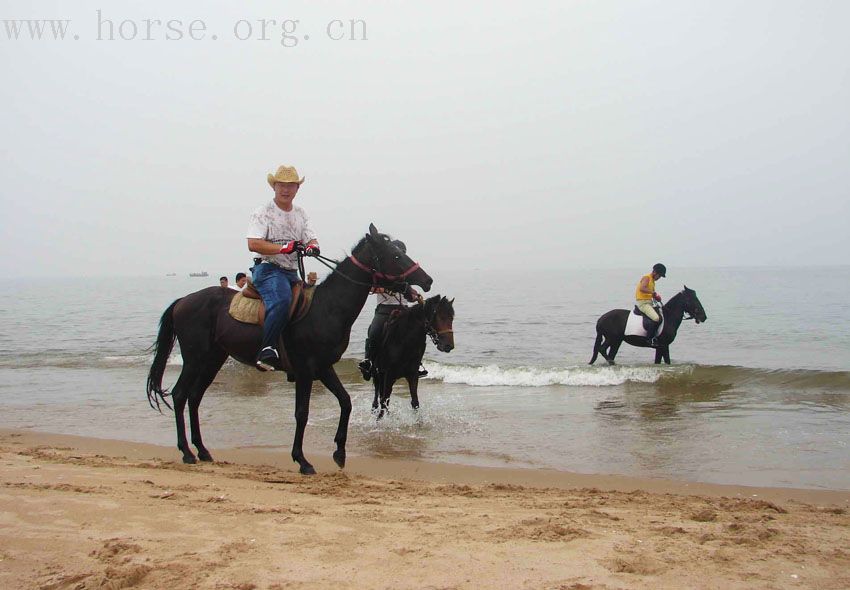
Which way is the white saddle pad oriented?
to the viewer's right

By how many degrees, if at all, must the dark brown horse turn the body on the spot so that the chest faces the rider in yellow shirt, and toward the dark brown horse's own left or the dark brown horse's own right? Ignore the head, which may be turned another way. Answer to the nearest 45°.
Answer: approximately 45° to the dark brown horse's own left

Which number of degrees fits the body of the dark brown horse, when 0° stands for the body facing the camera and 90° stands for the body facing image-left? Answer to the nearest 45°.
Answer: approximately 270°

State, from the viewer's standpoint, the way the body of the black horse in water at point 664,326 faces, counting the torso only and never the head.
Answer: to the viewer's right

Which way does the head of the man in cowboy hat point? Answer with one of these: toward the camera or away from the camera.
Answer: toward the camera

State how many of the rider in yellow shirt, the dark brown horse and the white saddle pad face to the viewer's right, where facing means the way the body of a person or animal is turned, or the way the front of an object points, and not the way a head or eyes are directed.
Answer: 3

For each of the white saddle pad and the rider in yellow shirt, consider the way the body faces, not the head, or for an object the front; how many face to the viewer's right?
2

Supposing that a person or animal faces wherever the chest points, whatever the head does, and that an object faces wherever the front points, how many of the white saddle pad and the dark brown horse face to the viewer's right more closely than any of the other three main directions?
2

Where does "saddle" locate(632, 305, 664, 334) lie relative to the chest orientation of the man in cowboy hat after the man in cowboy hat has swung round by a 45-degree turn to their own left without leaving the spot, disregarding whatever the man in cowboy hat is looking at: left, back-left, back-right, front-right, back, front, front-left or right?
front-left

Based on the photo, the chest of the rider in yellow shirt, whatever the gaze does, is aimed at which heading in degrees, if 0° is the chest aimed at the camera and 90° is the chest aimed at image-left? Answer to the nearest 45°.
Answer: approximately 270°
